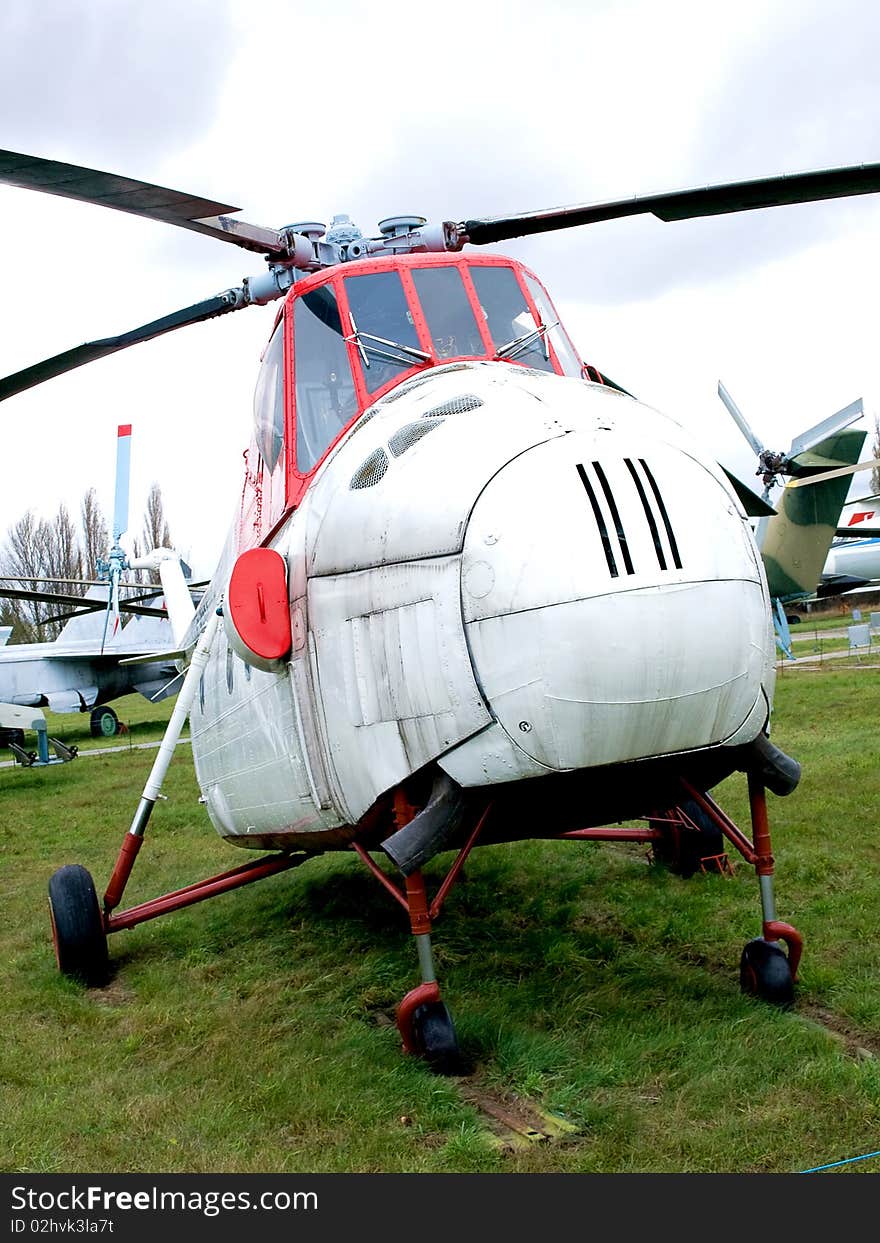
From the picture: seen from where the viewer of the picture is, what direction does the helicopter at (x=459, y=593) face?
facing the viewer and to the right of the viewer
